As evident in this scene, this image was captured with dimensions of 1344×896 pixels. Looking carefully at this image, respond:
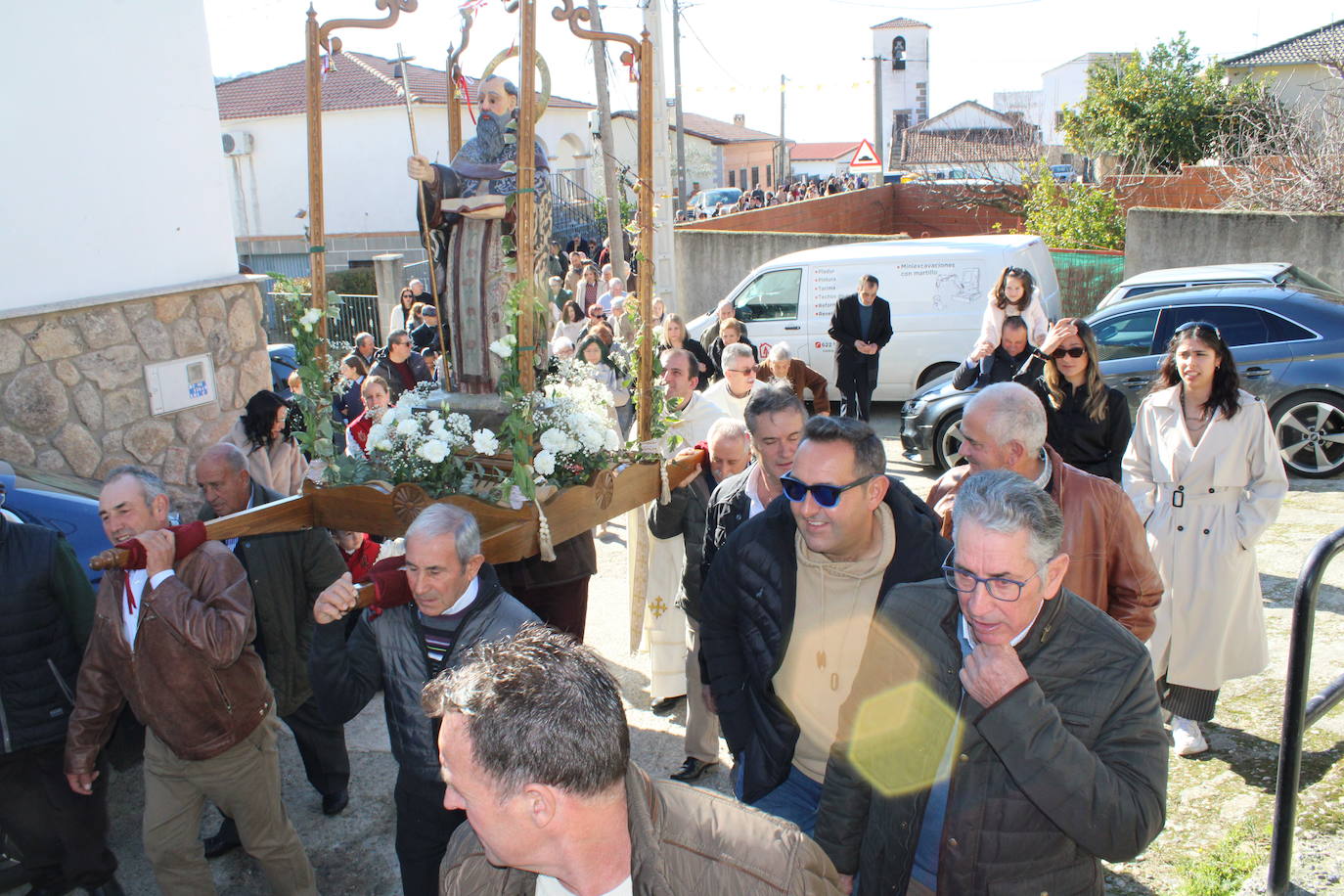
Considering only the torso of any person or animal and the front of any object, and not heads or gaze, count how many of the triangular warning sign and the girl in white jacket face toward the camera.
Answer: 2

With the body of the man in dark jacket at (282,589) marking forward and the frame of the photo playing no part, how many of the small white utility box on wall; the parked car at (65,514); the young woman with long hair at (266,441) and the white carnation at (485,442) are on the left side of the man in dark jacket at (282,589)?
1

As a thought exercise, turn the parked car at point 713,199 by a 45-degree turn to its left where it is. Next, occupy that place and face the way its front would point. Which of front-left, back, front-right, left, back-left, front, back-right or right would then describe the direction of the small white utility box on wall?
front

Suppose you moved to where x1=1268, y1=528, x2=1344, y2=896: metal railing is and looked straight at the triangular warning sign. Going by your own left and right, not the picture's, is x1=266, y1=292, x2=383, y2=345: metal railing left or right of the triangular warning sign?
left

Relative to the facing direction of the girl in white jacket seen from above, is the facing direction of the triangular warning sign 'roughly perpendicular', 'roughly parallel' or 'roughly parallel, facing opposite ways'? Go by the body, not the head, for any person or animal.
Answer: roughly parallel

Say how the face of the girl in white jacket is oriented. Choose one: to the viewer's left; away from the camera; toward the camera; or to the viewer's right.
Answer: toward the camera

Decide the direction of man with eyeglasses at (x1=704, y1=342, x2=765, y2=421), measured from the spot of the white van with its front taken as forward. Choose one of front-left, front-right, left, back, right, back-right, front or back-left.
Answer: left

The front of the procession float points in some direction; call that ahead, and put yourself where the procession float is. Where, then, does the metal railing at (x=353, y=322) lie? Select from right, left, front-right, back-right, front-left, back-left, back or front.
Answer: back-right

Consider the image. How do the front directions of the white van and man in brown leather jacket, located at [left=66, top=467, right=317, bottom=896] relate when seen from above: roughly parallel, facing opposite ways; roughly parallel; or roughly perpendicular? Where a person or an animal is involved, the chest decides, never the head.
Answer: roughly perpendicular

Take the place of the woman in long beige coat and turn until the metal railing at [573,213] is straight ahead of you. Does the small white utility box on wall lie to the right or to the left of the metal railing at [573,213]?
left

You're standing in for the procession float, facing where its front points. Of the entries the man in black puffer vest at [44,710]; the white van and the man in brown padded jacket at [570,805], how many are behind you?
1

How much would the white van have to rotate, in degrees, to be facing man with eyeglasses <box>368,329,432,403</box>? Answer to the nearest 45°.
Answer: approximately 45° to its left

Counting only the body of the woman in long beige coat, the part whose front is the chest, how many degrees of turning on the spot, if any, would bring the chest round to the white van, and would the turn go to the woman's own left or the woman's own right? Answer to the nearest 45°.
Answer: approximately 135° to the woman's own right

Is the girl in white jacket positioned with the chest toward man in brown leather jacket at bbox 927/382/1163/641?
yes

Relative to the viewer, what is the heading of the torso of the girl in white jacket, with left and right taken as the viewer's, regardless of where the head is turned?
facing the viewer

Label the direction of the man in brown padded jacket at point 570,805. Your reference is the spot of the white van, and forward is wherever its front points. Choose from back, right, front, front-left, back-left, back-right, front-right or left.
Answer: left

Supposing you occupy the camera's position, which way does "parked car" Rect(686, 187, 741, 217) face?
facing the viewer and to the left of the viewer

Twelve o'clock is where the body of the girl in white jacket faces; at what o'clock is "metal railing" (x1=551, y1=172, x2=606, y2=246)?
The metal railing is roughly at 5 o'clock from the girl in white jacket.
